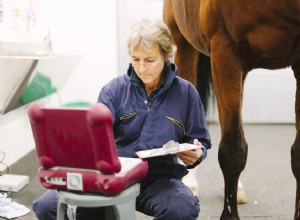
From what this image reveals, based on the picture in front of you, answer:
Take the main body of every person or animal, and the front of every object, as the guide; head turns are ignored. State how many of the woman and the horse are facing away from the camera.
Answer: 0

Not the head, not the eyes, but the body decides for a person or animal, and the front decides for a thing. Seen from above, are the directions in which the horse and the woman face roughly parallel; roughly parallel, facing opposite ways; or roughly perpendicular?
roughly perpendicular
